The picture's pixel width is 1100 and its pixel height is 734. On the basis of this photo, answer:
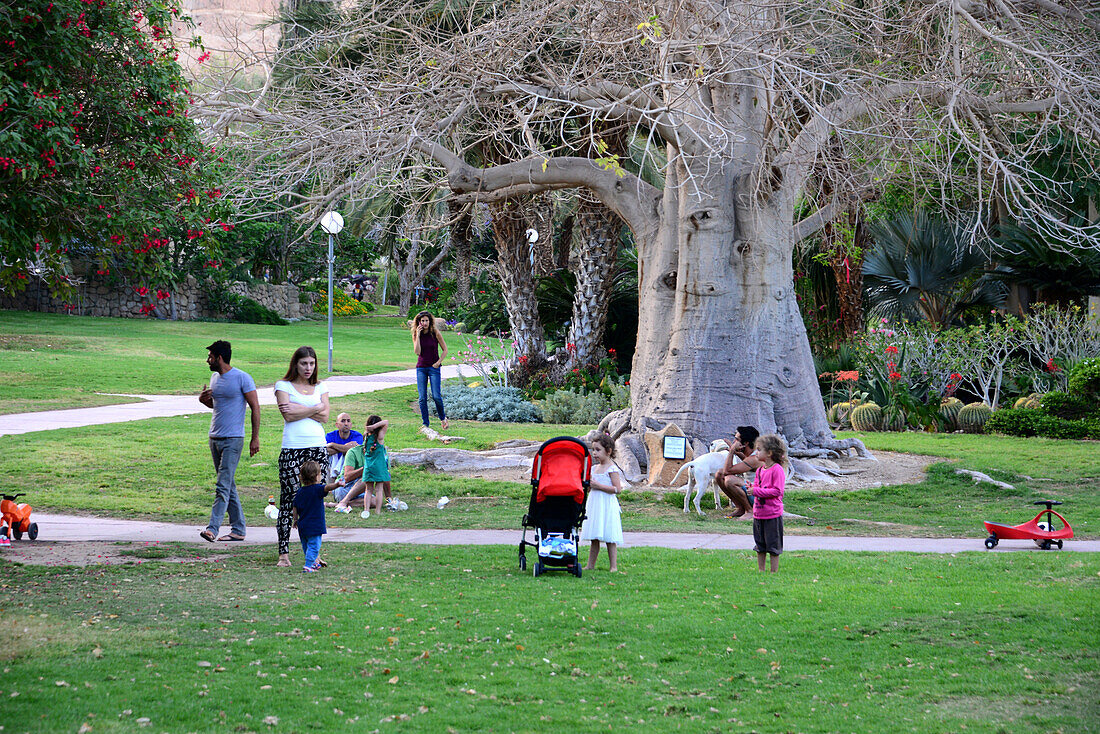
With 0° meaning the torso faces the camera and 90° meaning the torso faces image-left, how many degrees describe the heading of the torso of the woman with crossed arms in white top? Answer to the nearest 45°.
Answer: approximately 315°

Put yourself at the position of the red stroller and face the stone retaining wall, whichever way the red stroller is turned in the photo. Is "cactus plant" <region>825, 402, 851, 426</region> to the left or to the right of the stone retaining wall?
right

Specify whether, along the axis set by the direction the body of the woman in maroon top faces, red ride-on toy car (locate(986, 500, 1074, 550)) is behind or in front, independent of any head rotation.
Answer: in front

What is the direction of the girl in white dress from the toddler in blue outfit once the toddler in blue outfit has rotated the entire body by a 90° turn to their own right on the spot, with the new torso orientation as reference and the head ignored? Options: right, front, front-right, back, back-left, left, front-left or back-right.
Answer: front-left

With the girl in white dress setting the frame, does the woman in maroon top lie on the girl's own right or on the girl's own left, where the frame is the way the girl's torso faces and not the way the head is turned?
on the girl's own right

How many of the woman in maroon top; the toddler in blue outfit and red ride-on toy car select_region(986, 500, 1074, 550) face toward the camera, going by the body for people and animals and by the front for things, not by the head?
1

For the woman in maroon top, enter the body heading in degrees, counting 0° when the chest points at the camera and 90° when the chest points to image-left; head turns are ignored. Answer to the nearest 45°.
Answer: approximately 0°

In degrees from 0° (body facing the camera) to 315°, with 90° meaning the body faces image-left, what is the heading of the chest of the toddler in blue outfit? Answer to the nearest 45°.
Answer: approximately 225°
